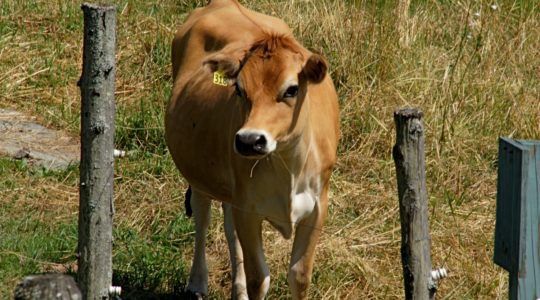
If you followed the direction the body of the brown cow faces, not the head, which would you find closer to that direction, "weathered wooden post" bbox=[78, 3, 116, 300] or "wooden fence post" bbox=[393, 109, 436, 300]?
the wooden fence post

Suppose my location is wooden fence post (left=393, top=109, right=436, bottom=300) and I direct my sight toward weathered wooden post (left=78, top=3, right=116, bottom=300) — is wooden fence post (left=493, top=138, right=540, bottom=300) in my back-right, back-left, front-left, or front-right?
back-left

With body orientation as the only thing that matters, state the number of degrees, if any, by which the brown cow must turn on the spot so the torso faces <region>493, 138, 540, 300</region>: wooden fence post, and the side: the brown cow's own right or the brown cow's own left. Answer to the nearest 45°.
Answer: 0° — it already faces it

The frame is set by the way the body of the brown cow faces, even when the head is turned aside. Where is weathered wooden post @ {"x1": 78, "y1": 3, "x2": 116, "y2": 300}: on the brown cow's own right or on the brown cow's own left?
on the brown cow's own right

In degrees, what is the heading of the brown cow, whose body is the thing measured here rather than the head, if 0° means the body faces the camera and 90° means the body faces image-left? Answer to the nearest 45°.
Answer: approximately 315°

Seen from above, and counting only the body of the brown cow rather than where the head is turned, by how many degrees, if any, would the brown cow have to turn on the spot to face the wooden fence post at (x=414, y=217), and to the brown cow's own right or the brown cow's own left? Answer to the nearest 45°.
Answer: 0° — it already faces it

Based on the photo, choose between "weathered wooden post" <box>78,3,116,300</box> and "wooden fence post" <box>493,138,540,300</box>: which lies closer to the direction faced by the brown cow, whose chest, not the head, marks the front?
the wooden fence post
